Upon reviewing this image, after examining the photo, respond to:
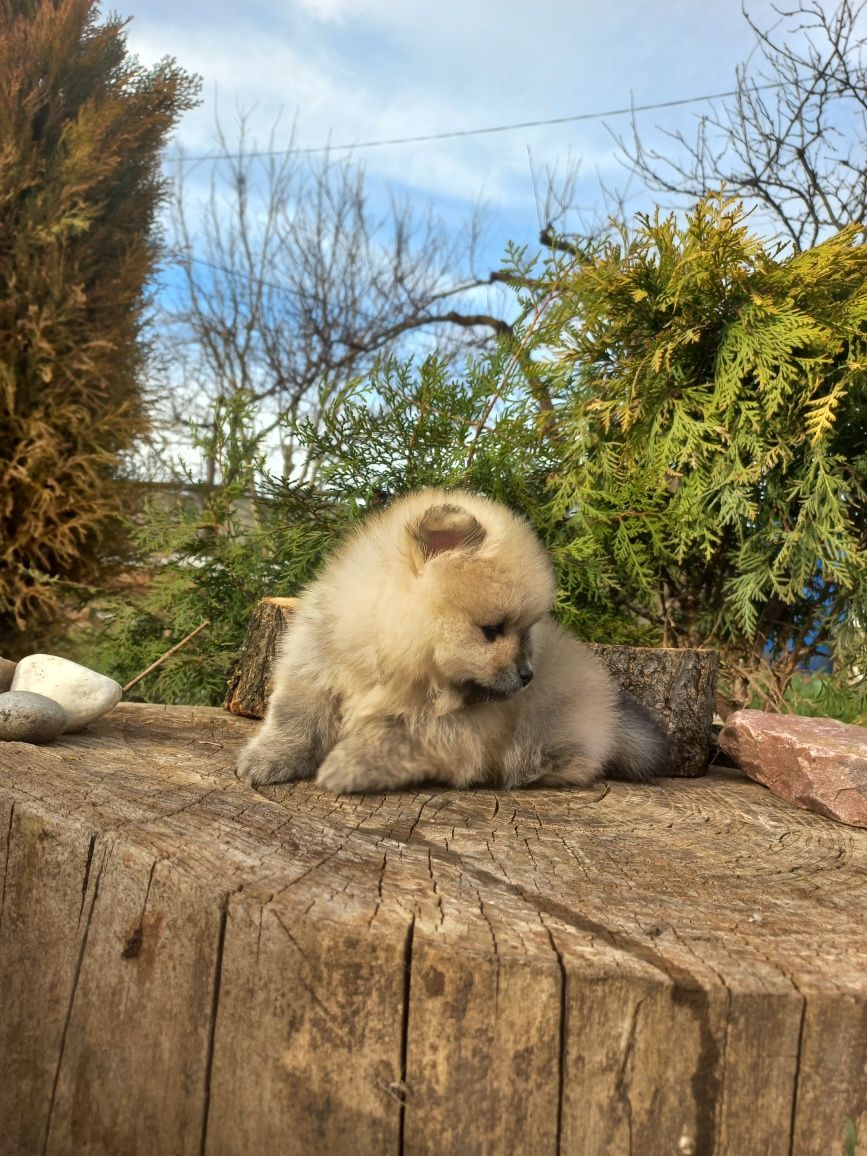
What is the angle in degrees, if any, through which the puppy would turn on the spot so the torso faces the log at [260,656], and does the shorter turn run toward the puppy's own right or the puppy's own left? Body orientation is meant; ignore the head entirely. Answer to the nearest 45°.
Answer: approximately 90° to the puppy's own right

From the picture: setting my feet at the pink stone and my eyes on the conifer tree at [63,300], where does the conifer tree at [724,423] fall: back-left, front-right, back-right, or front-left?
front-right

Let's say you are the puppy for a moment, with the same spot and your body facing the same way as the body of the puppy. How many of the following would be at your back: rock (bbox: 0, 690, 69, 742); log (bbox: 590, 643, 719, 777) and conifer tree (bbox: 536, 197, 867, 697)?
2

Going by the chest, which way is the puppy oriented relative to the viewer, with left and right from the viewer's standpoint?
facing the viewer and to the left of the viewer

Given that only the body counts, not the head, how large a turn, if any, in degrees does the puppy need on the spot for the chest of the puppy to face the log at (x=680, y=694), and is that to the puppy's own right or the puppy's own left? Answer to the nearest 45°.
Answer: approximately 180°

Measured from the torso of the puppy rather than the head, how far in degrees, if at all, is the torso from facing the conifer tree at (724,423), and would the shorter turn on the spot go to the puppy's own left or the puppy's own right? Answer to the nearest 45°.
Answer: approximately 180°

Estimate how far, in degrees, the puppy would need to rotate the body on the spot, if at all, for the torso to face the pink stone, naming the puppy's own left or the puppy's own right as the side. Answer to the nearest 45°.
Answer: approximately 135° to the puppy's own left

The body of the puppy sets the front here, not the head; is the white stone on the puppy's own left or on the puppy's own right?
on the puppy's own right

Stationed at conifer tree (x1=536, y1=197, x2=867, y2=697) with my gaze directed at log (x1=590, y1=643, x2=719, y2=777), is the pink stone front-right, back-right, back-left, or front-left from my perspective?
front-left

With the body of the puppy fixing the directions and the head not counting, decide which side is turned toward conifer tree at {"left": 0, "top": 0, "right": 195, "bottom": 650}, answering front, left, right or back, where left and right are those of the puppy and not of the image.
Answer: right

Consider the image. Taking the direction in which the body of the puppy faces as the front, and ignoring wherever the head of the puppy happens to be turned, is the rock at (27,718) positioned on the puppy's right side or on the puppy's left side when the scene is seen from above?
on the puppy's right side
